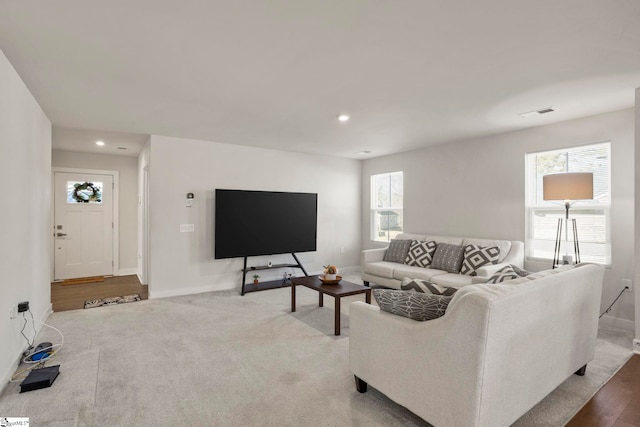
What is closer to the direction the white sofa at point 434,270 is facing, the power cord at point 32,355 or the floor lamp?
the power cord

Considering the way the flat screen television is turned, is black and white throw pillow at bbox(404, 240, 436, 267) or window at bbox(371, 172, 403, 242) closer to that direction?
the black and white throw pillow

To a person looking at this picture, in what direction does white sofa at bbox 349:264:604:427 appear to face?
facing away from the viewer and to the left of the viewer

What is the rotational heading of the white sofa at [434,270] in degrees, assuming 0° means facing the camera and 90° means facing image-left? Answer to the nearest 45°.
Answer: approximately 45°

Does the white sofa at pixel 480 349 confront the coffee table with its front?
yes

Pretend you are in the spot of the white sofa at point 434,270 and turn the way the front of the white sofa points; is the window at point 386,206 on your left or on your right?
on your right
